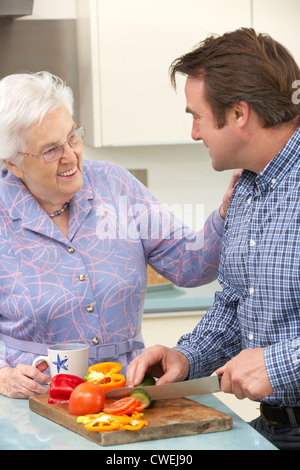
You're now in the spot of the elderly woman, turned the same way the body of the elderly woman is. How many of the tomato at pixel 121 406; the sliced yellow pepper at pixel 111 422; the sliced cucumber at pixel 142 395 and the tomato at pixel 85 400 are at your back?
0

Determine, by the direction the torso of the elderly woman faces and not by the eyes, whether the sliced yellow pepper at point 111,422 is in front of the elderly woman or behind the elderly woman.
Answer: in front

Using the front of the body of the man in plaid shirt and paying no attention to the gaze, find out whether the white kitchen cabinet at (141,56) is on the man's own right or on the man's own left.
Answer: on the man's own right

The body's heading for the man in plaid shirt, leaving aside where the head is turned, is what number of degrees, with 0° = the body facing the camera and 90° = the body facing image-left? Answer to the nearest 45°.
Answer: approximately 45°

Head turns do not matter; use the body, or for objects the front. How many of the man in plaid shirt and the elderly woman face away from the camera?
0

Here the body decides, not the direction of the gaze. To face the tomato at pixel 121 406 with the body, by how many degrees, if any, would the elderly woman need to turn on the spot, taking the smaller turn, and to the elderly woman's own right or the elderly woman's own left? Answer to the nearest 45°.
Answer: approximately 45° to the elderly woman's own right

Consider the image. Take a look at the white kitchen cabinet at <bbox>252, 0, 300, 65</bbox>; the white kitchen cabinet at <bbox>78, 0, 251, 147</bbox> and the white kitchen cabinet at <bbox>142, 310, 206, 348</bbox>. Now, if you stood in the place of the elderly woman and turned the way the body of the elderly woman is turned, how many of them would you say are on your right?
0

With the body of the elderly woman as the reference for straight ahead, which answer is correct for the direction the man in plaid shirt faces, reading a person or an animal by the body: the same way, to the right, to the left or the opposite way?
to the right

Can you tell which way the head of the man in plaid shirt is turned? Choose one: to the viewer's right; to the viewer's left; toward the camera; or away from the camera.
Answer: to the viewer's left

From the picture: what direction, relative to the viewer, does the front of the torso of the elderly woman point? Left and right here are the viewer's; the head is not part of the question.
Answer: facing the viewer and to the right of the viewer

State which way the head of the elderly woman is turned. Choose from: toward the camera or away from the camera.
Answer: toward the camera

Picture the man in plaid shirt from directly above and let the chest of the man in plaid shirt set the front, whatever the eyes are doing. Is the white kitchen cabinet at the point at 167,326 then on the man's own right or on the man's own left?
on the man's own right
